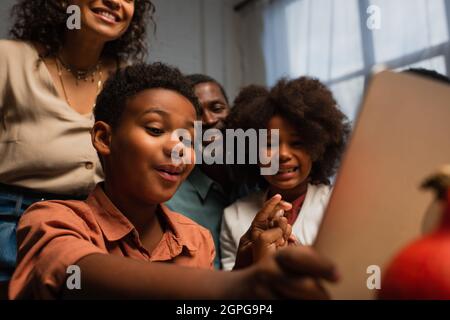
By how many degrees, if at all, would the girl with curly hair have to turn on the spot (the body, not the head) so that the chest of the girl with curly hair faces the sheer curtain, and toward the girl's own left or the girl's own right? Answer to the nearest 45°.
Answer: approximately 180°

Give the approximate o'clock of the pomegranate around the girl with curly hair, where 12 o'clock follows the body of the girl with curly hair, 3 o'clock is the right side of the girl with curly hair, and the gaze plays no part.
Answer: The pomegranate is roughly at 12 o'clock from the girl with curly hair.

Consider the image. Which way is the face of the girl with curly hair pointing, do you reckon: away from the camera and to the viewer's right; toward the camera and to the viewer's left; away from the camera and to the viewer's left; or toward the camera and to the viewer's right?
toward the camera and to the viewer's right

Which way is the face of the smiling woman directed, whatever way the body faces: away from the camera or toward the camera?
toward the camera

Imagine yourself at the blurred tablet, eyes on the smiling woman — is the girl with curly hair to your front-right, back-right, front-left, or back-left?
front-right

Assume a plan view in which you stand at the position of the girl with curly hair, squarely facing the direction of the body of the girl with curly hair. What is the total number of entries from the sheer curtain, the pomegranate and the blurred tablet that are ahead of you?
2

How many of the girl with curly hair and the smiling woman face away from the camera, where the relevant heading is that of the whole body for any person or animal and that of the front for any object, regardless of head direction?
0

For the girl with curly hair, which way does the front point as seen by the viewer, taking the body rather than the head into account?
toward the camera

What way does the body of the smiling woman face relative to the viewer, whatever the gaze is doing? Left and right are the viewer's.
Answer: facing the viewer and to the right of the viewer
